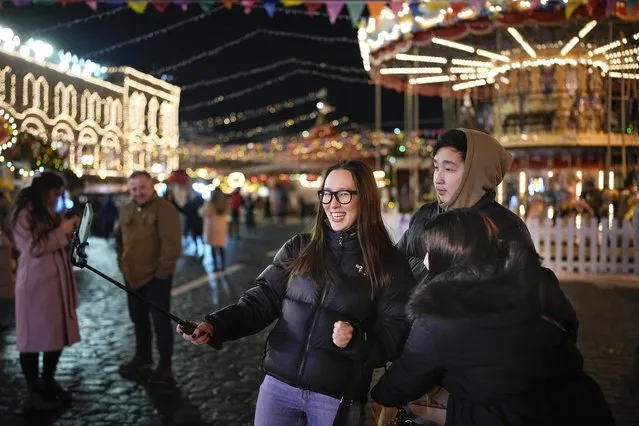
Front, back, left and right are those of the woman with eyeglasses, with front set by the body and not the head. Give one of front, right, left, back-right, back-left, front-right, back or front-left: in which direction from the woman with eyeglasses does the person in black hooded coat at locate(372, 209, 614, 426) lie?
left

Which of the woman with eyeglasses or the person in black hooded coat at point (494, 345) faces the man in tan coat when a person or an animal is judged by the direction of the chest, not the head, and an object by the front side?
the person in black hooded coat

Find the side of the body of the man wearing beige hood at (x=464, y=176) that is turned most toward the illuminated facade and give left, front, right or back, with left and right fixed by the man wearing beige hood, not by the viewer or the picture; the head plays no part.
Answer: right

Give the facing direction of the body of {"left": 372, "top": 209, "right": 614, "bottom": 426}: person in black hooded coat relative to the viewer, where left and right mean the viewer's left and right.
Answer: facing away from the viewer and to the left of the viewer

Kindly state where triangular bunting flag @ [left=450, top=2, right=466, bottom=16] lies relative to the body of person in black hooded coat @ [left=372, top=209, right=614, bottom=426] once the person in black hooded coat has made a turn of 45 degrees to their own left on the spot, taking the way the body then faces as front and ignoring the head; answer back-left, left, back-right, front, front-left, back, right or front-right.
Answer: right

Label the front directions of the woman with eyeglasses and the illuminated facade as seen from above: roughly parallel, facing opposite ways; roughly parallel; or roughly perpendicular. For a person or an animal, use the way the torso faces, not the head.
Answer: roughly perpendicular

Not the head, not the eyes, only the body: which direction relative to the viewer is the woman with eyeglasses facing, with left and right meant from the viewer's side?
facing the viewer and to the left of the viewer

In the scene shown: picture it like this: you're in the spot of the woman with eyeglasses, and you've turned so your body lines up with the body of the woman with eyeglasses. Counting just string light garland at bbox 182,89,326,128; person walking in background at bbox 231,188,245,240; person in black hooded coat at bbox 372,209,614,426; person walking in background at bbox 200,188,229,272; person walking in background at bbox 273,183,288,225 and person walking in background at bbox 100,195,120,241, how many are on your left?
1

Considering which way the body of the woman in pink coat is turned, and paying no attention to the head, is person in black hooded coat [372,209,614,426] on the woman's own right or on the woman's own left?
on the woman's own right

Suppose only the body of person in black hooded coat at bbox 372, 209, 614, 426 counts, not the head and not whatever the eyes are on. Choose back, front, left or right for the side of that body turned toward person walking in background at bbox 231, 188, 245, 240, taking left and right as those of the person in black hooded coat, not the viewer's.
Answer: front

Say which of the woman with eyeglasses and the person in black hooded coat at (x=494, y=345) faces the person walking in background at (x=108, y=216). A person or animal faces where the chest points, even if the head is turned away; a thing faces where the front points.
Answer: the person in black hooded coat

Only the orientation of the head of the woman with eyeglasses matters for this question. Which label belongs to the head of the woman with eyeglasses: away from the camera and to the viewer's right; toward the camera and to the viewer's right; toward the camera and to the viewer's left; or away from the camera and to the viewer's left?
toward the camera and to the viewer's left
